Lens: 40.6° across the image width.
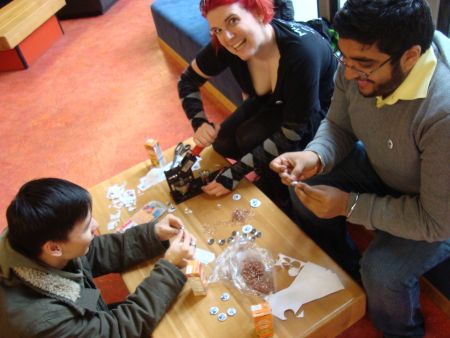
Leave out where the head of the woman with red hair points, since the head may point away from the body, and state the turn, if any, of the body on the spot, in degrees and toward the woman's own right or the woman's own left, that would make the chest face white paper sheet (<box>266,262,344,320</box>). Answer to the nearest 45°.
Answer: approximately 45° to the woman's own left

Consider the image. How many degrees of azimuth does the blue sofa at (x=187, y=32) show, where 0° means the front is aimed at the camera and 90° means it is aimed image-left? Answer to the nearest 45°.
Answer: approximately 45°

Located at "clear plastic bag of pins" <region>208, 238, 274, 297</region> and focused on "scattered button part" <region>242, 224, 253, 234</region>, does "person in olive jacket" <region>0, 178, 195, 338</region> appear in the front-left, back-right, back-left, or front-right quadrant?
back-left

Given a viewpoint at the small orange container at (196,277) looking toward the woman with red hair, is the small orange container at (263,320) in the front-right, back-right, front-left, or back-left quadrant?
back-right
